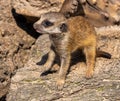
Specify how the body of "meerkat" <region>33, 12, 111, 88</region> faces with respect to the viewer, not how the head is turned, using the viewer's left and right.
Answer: facing the viewer and to the left of the viewer
